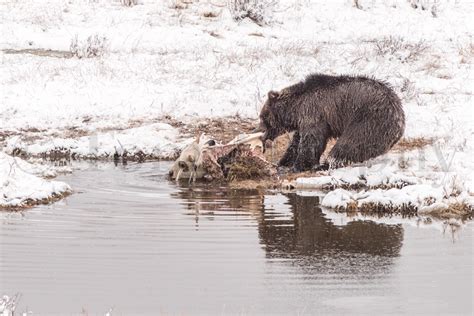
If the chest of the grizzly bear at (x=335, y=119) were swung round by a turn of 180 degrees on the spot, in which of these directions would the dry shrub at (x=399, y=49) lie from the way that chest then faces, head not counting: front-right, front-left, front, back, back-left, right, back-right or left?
left

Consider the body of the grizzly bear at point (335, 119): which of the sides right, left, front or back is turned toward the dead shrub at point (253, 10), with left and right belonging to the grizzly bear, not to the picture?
right

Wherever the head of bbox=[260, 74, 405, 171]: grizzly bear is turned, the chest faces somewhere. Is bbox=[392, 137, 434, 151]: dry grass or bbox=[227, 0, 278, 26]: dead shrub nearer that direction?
the dead shrub

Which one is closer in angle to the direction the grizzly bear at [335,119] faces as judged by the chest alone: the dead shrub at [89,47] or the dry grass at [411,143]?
the dead shrub

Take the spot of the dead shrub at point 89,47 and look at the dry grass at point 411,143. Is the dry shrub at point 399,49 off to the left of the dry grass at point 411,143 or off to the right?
left

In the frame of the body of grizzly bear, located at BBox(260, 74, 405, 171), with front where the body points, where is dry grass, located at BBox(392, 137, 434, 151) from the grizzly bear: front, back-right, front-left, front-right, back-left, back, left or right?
back-right

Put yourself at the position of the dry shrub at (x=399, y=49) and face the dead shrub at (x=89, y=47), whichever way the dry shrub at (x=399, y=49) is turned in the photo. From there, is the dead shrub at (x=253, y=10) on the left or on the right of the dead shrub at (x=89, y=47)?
right

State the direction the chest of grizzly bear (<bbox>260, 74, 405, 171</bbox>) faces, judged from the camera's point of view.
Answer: to the viewer's left
